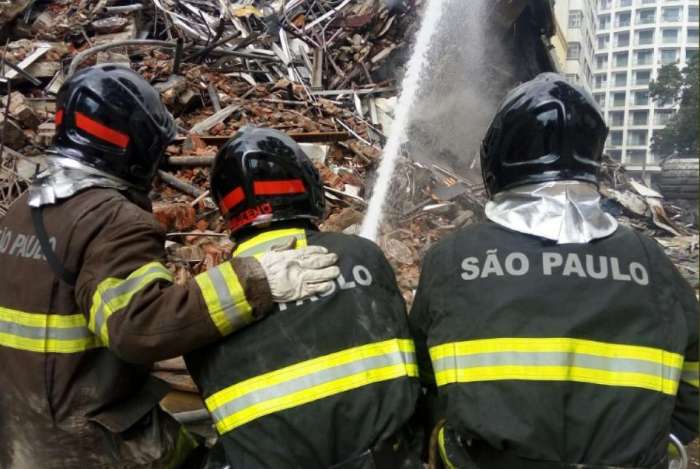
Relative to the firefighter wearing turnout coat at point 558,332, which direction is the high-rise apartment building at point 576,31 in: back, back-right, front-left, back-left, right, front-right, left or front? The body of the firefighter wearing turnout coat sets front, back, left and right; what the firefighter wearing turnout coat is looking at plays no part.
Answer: front

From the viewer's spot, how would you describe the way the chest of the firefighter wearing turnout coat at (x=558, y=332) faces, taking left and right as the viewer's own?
facing away from the viewer

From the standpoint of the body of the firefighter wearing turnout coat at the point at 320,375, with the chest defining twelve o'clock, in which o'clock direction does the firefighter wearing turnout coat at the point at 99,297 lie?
the firefighter wearing turnout coat at the point at 99,297 is roughly at 10 o'clock from the firefighter wearing turnout coat at the point at 320,375.

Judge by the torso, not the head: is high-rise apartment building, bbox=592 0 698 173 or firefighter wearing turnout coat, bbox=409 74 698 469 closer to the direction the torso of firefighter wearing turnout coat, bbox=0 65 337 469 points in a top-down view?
the high-rise apartment building

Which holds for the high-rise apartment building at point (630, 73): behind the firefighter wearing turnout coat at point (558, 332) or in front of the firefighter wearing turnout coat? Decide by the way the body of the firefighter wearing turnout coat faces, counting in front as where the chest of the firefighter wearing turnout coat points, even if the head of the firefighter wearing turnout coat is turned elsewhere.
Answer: in front

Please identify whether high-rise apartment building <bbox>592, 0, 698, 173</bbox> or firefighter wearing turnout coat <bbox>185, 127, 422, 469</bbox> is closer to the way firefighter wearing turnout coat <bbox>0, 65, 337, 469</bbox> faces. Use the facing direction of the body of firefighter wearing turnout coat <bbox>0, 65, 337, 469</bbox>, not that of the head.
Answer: the high-rise apartment building

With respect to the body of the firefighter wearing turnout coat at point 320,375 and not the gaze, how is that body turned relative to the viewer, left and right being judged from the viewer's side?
facing away from the viewer

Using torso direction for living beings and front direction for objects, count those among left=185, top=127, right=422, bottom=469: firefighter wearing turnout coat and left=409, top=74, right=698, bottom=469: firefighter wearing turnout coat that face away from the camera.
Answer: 2

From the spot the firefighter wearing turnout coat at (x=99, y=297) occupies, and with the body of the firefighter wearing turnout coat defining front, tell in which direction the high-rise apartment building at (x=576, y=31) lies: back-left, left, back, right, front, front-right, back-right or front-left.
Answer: front

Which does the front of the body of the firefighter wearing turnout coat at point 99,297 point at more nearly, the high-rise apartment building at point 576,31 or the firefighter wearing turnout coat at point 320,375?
the high-rise apartment building

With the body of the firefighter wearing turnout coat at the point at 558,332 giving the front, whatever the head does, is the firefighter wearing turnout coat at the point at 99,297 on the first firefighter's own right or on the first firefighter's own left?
on the first firefighter's own left

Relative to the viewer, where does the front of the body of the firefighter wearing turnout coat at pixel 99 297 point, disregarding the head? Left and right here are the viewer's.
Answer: facing away from the viewer and to the right of the viewer

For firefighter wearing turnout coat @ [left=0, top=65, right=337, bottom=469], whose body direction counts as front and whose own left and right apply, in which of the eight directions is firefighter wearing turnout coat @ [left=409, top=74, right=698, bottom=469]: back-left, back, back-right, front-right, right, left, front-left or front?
right

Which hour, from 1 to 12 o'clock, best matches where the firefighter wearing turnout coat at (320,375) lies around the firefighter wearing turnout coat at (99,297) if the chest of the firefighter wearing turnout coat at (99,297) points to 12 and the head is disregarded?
the firefighter wearing turnout coat at (320,375) is roughly at 3 o'clock from the firefighter wearing turnout coat at (99,297).

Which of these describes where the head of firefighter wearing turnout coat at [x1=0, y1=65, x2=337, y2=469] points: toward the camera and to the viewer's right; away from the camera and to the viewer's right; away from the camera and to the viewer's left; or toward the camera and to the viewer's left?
away from the camera and to the viewer's right
